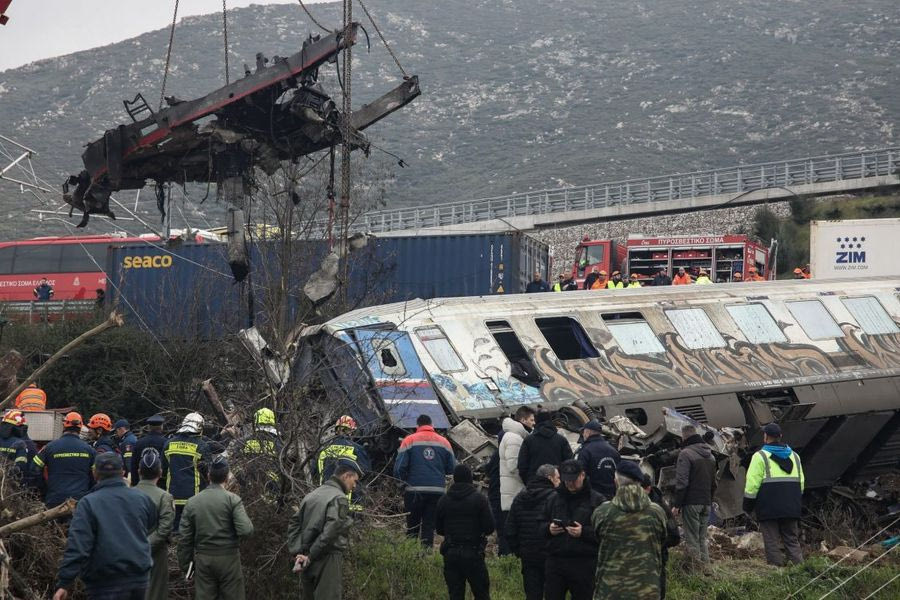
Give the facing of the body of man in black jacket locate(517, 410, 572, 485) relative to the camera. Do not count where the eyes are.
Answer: away from the camera

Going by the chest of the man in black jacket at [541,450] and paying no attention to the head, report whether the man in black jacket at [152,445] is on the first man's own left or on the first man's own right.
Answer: on the first man's own left

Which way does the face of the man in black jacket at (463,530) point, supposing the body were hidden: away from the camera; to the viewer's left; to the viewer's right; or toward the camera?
away from the camera

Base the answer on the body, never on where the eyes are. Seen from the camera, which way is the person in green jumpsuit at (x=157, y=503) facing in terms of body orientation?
away from the camera

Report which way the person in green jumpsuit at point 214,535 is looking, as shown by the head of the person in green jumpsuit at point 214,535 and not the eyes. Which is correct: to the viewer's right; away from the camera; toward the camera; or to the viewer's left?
away from the camera

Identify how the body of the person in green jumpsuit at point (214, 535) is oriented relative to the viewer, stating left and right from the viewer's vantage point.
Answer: facing away from the viewer

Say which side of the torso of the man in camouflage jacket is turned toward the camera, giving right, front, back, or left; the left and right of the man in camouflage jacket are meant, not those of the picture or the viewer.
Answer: back

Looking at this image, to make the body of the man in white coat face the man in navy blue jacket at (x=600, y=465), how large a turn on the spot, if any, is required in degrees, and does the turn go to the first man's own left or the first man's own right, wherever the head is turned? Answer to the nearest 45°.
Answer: approximately 45° to the first man's own right

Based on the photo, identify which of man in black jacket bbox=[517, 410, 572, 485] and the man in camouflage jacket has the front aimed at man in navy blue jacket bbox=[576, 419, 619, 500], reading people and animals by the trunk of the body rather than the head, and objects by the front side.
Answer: the man in camouflage jacket

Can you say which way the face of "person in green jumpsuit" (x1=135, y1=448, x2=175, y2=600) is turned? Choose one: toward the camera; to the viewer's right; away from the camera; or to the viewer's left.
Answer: away from the camera
